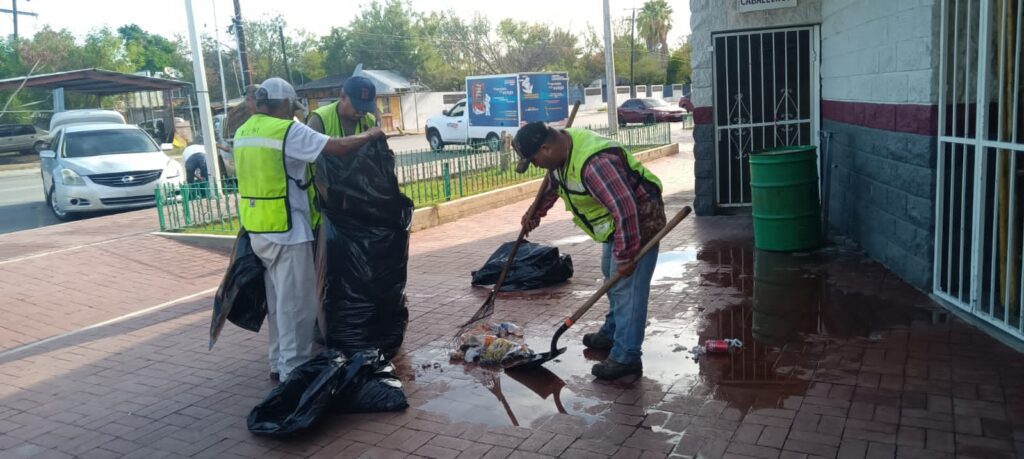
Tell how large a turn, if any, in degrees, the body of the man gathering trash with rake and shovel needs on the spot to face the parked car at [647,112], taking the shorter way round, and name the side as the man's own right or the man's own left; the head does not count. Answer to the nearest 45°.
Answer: approximately 90° to the man's own right

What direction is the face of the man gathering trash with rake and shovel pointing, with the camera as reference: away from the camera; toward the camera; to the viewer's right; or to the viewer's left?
to the viewer's left

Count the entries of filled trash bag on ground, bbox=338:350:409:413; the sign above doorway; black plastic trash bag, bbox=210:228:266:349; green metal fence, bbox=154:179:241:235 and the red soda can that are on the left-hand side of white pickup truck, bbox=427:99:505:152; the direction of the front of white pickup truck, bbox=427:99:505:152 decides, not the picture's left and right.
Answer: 5

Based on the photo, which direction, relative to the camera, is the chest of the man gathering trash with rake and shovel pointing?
to the viewer's left

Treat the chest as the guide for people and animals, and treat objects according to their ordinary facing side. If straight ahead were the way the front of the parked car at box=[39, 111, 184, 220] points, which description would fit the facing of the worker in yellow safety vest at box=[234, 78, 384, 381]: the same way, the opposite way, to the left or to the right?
to the left

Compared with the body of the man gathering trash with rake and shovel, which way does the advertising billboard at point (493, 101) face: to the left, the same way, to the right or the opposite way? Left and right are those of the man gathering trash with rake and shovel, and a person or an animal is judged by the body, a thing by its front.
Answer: to the left

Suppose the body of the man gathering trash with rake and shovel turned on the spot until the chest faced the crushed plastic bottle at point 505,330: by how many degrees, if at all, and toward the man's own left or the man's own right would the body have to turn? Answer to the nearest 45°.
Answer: approximately 45° to the man's own right

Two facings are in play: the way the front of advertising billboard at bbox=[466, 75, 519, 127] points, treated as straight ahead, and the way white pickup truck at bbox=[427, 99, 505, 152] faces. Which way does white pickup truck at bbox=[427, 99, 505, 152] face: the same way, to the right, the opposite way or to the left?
to the right

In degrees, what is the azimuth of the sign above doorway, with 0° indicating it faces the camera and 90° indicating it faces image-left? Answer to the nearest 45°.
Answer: approximately 0°

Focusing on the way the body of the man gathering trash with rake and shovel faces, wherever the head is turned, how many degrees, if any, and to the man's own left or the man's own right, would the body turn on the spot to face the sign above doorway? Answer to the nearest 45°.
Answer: approximately 90° to the man's own right

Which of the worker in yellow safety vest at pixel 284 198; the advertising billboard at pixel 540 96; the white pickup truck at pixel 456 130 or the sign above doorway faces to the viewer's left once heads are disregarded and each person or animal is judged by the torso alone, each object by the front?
the white pickup truck

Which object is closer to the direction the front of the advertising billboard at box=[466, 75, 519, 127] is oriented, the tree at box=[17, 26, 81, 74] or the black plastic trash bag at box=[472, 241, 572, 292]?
the black plastic trash bag

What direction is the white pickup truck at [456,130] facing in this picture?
to the viewer's left

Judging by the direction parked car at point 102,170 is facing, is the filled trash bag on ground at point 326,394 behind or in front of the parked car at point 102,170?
in front

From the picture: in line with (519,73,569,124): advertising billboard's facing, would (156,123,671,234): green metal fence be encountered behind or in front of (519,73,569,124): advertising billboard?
in front
